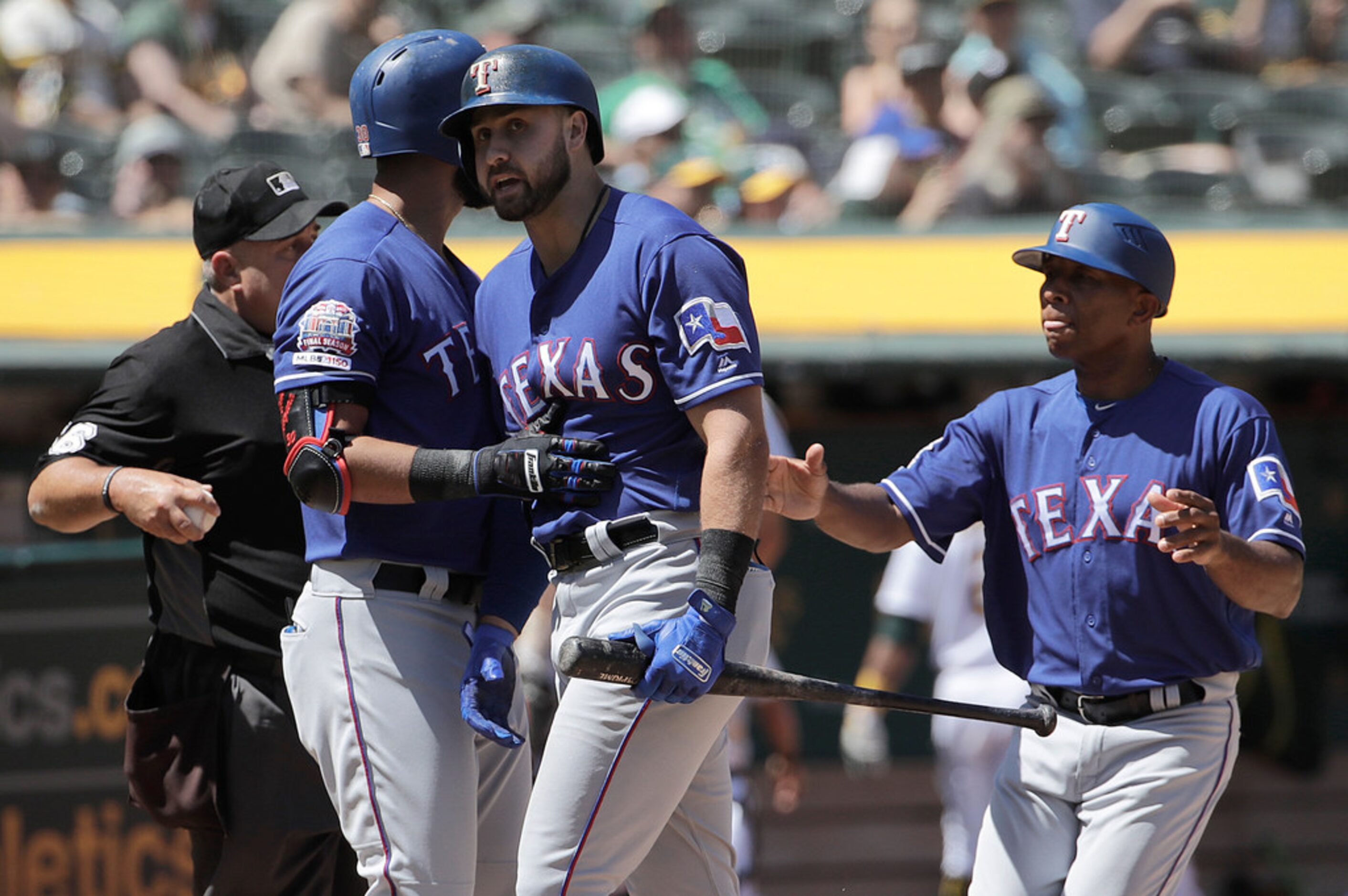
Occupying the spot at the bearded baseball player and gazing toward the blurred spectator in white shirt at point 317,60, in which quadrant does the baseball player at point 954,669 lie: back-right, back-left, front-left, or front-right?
front-right

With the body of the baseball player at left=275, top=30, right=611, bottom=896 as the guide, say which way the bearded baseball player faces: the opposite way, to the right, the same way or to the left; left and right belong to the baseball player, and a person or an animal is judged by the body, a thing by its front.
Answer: to the right

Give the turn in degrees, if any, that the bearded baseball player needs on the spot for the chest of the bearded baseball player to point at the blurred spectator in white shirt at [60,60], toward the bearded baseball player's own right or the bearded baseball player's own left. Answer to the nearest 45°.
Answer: approximately 90° to the bearded baseball player's own right

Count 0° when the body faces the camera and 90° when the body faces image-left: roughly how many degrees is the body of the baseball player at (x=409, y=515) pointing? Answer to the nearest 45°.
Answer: approximately 315°

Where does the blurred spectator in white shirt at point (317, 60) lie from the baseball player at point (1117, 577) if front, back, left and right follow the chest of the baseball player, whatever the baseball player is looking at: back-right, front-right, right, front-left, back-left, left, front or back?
right

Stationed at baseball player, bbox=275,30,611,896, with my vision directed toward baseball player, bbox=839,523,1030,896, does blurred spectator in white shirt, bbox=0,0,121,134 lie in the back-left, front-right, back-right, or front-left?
front-left

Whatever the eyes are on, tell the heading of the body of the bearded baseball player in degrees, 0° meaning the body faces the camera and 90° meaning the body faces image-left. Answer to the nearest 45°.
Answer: approximately 45°

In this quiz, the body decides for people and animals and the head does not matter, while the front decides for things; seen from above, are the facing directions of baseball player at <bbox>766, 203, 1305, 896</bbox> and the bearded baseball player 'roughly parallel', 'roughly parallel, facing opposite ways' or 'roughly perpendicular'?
roughly parallel

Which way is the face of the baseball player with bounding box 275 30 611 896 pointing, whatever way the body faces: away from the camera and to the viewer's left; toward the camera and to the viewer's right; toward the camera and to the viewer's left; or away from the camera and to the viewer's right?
away from the camera and to the viewer's right

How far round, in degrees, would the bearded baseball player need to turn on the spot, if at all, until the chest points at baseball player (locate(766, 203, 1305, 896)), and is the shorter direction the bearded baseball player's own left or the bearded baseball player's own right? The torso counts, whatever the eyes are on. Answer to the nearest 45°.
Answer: approximately 135° to the bearded baseball player's own left

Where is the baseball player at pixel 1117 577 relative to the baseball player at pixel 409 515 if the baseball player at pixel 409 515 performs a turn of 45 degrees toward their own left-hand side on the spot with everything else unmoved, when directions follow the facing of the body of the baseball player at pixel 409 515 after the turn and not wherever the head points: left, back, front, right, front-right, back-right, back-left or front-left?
front

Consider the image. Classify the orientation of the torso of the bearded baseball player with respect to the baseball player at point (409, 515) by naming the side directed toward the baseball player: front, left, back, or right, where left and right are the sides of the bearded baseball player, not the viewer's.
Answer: right

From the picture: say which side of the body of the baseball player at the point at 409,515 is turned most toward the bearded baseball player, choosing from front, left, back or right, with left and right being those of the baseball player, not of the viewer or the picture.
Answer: front

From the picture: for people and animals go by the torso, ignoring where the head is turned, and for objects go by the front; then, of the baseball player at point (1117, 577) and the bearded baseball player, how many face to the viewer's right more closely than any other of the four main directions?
0

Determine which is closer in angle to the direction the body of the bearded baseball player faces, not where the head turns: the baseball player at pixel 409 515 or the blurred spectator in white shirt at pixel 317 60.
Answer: the baseball player

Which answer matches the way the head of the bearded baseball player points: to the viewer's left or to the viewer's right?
to the viewer's left
